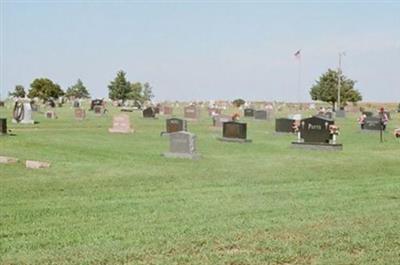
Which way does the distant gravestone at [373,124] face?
toward the camera

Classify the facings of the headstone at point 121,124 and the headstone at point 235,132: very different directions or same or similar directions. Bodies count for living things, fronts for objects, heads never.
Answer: same or similar directions

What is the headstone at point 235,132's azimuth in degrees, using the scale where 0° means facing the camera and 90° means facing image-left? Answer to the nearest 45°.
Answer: approximately 0°

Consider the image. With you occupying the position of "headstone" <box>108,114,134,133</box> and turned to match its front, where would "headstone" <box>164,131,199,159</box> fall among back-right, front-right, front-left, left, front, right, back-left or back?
front

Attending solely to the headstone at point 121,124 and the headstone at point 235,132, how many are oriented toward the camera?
2

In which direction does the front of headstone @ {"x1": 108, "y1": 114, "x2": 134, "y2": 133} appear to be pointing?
toward the camera

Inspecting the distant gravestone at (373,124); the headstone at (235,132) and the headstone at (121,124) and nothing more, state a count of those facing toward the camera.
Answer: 3

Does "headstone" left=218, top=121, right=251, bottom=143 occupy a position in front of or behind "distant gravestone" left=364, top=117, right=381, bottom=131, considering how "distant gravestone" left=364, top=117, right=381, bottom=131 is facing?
in front

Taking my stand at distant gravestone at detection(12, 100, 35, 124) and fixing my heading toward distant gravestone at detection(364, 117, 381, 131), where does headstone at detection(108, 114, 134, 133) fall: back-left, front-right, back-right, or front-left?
front-right

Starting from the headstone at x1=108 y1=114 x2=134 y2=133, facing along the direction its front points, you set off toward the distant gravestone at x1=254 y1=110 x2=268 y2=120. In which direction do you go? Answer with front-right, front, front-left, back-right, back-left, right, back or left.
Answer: back-left

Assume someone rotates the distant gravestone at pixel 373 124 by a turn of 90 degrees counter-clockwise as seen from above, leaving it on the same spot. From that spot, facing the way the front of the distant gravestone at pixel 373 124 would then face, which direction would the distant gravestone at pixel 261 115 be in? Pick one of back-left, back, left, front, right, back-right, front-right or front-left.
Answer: back-left

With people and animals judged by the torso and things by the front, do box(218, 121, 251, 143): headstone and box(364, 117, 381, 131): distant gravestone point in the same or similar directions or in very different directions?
same or similar directions

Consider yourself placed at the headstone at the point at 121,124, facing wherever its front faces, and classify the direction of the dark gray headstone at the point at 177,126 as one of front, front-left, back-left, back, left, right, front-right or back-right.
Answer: front-left

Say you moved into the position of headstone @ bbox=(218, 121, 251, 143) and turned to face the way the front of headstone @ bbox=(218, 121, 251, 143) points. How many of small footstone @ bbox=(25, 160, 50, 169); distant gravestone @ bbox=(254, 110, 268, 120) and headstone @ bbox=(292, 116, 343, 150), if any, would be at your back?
1
